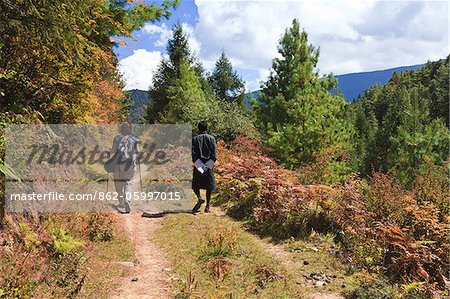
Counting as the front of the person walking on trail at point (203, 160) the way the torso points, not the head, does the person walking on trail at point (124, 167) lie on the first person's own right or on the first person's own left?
on the first person's own left

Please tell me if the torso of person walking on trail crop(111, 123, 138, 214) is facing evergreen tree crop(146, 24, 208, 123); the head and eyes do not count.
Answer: yes

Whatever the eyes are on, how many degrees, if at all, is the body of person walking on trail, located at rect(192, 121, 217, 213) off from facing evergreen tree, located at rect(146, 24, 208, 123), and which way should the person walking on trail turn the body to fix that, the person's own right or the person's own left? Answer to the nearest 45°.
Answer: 0° — they already face it

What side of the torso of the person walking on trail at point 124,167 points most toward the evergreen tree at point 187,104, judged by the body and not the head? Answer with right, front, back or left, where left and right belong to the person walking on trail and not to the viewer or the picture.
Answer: front

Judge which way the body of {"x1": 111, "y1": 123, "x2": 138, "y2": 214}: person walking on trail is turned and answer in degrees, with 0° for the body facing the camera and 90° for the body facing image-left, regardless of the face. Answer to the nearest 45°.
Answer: approximately 180°

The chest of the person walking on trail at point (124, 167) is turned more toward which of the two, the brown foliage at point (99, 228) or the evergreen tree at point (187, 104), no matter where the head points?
the evergreen tree

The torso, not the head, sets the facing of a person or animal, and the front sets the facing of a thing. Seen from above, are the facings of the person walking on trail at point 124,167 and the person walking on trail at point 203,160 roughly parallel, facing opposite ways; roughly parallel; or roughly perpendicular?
roughly parallel

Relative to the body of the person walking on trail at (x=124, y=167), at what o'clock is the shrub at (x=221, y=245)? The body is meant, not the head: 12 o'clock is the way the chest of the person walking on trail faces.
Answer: The shrub is roughly at 5 o'clock from the person walking on trail.

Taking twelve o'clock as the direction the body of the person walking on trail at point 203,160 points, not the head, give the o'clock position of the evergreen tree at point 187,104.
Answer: The evergreen tree is roughly at 12 o'clock from the person walking on trail.

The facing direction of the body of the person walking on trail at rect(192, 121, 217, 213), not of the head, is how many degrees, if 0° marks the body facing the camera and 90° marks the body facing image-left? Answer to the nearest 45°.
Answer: approximately 180°

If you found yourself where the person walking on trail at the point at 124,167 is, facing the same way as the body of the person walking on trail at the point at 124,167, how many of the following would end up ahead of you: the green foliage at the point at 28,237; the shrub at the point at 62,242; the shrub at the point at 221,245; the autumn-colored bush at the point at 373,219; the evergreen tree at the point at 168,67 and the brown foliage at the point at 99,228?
1

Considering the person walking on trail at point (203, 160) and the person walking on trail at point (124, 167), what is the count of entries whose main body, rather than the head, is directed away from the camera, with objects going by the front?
2
